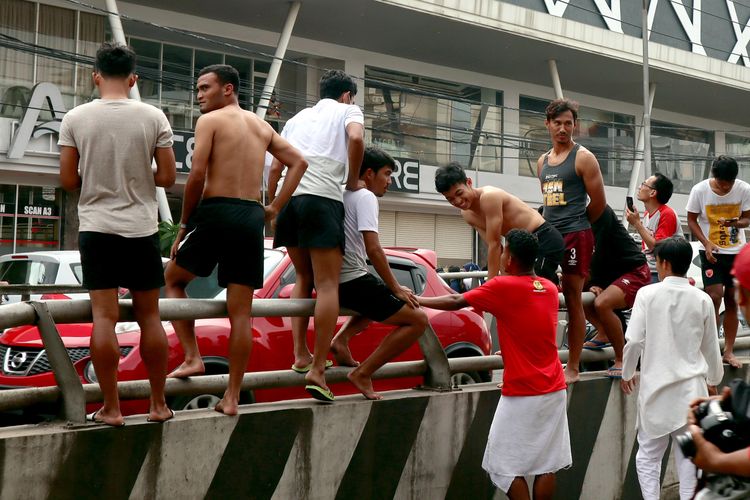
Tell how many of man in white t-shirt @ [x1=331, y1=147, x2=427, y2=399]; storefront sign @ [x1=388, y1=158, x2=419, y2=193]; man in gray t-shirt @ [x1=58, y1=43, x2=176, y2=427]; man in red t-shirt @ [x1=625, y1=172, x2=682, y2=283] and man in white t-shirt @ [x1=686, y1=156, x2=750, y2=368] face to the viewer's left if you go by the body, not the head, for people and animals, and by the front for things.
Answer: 1

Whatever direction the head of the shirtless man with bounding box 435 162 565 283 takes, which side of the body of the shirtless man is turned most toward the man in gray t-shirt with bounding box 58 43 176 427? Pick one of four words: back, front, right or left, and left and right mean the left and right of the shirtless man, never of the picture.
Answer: front

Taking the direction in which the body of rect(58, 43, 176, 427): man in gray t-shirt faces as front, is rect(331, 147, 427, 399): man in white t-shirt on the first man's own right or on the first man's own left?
on the first man's own right

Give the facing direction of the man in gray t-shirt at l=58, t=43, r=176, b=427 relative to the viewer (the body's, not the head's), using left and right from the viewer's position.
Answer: facing away from the viewer

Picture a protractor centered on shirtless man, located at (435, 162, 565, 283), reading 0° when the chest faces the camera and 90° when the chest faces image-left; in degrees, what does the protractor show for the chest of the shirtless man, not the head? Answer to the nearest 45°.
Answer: approximately 45°

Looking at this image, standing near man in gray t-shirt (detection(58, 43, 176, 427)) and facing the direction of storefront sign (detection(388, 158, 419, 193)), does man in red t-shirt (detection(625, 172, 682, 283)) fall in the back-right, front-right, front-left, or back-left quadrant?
front-right

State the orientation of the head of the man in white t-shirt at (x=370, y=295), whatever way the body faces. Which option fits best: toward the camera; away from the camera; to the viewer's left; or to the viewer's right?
to the viewer's right

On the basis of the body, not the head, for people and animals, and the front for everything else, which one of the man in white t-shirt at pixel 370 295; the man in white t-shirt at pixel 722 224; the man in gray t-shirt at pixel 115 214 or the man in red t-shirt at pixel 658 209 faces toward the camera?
the man in white t-shirt at pixel 722 224

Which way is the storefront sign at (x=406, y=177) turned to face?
toward the camera

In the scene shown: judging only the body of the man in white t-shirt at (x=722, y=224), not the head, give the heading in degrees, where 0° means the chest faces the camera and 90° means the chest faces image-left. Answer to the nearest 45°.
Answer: approximately 0°

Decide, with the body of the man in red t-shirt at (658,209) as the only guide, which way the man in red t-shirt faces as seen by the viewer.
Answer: to the viewer's left
